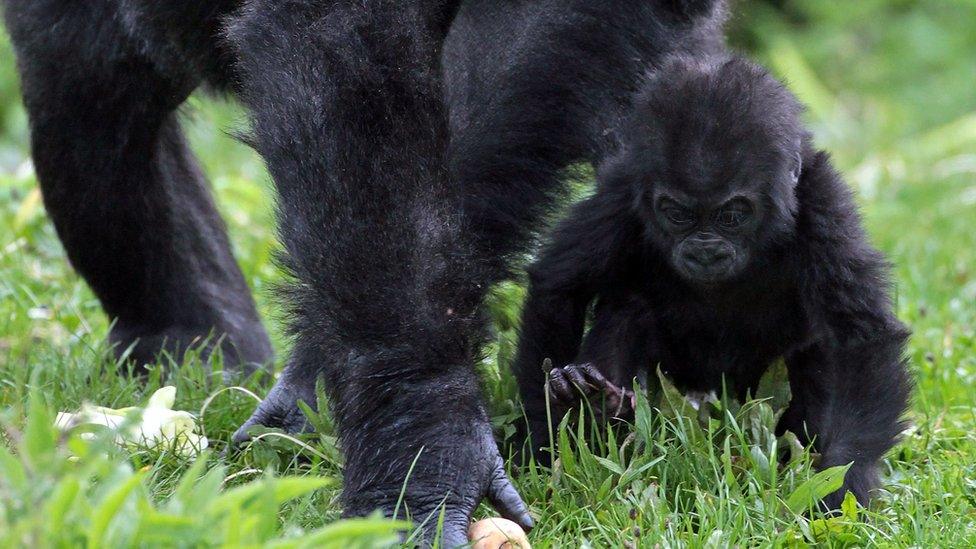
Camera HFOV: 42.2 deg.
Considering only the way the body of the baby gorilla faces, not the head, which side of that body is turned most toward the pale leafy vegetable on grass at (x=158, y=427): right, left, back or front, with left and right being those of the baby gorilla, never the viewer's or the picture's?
right

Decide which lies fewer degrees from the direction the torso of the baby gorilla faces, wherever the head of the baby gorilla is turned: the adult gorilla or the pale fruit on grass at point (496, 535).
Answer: the pale fruit on grass

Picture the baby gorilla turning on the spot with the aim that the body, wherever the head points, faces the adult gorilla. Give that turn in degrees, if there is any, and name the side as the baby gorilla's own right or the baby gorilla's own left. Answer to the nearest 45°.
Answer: approximately 90° to the baby gorilla's own right

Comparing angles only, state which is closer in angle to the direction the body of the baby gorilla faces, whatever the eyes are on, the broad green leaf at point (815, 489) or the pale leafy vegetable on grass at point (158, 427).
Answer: the broad green leaf

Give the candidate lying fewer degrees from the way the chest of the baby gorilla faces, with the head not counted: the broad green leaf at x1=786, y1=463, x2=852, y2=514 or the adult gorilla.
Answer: the broad green leaf

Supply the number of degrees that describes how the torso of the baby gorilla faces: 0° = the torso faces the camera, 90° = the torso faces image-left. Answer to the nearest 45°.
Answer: approximately 0°

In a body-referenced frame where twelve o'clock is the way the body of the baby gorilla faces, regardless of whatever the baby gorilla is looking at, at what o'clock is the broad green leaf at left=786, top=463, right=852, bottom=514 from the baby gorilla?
The broad green leaf is roughly at 11 o'clock from the baby gorilla.
